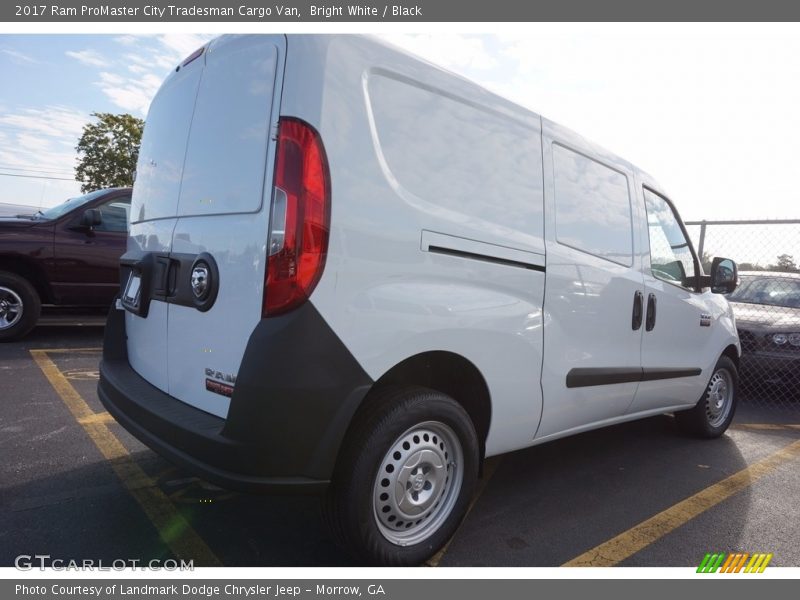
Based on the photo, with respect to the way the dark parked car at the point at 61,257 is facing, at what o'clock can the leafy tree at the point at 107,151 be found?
The leafy tree is roughly at 3 o'clock from the dark parked car.

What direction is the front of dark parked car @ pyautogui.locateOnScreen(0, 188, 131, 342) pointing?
to the viewer's left

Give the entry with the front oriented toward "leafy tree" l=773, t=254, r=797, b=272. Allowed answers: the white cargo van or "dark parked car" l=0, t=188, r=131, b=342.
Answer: the white cargo van

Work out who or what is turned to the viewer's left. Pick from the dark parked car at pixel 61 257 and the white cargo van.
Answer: the dark parked car

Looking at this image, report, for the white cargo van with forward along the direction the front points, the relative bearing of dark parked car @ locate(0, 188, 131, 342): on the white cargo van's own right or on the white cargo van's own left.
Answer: on the white cargo van's own left

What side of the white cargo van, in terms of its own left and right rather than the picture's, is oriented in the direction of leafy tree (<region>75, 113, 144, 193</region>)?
left

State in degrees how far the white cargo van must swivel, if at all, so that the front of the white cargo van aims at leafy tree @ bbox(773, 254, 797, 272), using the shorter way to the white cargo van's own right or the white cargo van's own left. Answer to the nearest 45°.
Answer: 0° — it already faces it

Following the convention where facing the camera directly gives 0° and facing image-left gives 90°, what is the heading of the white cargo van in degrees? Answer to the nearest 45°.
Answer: approximately 225°
